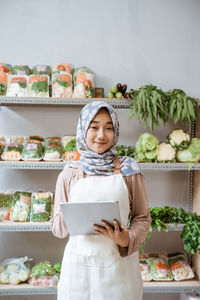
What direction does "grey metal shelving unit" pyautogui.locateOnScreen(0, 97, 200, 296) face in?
toward the camera
